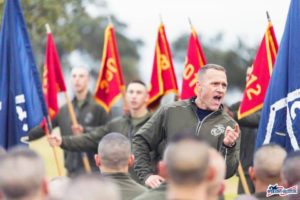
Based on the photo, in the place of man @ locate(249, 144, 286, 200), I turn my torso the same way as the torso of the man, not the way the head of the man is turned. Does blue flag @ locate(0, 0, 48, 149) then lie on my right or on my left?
on my left

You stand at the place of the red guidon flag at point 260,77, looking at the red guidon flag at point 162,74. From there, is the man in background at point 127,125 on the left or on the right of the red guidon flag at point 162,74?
left

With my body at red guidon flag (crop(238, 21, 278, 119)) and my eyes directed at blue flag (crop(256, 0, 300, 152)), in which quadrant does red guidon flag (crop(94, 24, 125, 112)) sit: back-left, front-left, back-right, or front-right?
back-right

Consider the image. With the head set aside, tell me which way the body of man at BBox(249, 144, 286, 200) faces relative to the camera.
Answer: away from the camera

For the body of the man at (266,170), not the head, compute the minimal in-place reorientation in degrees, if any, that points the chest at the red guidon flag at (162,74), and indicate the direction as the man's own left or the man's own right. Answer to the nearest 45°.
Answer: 0° — they already face it

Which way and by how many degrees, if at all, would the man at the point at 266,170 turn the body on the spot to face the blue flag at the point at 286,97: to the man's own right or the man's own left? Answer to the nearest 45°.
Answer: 0° — they already face it

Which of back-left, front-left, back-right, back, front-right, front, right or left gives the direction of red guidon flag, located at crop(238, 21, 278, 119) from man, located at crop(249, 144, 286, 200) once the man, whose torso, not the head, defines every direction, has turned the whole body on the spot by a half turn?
back

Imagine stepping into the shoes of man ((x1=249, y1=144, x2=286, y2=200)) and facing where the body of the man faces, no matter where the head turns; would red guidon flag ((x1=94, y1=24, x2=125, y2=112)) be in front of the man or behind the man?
in front
